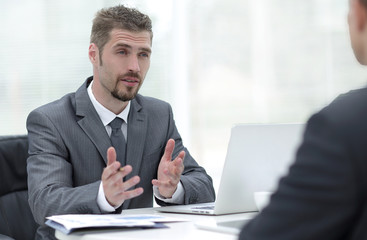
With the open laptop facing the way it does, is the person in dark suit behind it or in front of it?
behind

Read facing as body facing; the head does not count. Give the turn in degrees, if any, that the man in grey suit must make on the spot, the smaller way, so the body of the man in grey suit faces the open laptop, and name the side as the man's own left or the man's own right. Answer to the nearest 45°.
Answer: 0° — they already face it

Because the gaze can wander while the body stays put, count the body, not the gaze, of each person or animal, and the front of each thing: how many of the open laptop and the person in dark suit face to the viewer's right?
0

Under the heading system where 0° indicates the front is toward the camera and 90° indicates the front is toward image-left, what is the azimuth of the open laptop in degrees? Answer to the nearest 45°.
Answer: approximately 135°

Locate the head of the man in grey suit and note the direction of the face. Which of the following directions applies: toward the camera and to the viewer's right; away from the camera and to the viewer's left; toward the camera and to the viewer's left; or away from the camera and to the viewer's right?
toward the camera and to the viewer's right

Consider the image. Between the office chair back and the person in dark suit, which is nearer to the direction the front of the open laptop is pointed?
the office chair back

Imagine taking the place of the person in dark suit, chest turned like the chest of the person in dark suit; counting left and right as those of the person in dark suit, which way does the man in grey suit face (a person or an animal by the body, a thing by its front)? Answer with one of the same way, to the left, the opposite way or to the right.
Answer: the opposite way

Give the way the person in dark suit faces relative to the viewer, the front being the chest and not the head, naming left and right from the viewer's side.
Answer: facing away from the viewer and to the left of the viewer

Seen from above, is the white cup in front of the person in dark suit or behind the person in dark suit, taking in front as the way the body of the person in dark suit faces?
in front

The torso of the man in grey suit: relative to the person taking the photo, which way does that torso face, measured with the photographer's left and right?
facing the viewer and to the right of the viewer

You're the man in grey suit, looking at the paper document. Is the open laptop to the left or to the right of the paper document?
left

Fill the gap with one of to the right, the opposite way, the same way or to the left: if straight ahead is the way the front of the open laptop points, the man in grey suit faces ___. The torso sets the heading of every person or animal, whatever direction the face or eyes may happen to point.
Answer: the opposite way

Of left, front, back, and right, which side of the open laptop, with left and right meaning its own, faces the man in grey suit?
front

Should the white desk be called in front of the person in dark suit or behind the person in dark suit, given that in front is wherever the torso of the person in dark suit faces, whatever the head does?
in front
